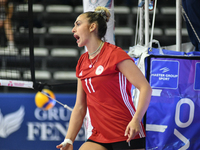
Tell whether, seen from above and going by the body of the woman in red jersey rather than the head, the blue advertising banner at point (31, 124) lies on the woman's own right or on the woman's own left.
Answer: on the woman's own right

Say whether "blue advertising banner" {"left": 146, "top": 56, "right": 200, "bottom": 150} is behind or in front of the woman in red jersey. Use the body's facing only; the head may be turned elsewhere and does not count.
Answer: behind

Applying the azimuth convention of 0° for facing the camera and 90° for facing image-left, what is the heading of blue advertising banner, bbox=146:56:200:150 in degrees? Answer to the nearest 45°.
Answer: approximately 0°

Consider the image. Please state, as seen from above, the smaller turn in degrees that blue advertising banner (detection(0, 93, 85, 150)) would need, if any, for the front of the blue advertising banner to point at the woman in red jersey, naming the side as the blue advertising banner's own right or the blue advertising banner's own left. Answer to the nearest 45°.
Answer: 0° — it already faces them

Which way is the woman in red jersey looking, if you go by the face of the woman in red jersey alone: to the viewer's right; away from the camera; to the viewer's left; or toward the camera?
to the viewer's left

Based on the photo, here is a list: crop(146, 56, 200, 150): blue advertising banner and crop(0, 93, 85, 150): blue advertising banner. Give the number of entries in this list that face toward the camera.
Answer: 2

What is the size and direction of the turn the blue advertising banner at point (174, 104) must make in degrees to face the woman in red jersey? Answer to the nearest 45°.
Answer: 0° — it already faces them

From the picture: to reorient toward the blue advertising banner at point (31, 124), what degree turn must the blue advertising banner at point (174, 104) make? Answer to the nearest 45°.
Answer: approximately 135° to its right
